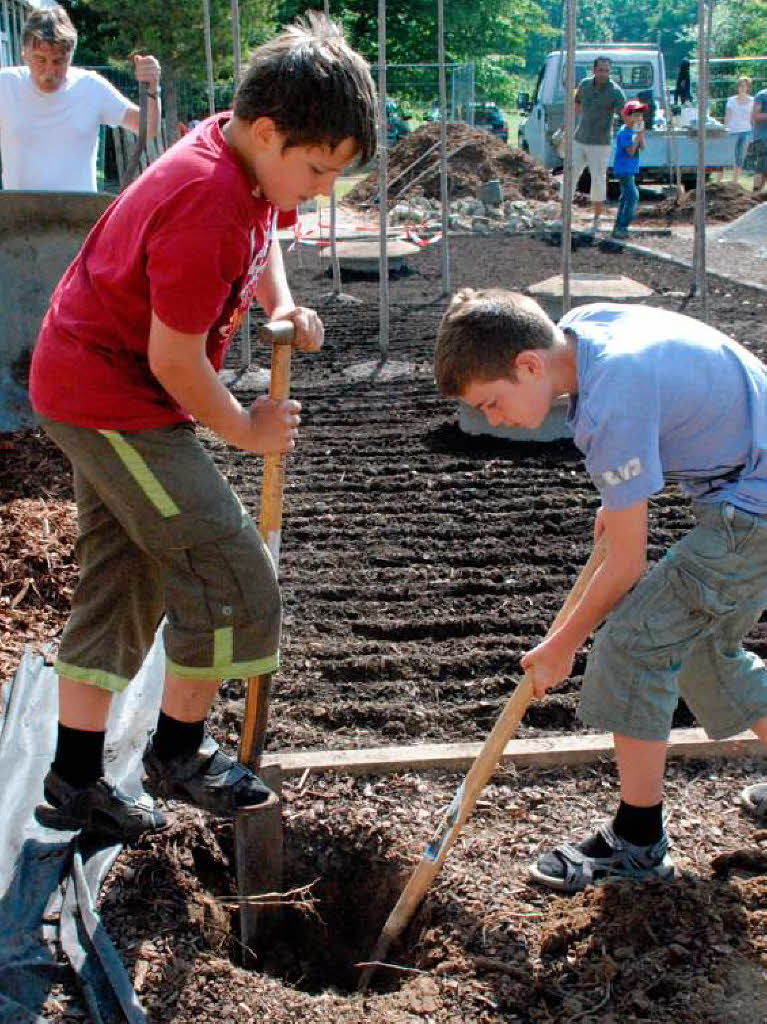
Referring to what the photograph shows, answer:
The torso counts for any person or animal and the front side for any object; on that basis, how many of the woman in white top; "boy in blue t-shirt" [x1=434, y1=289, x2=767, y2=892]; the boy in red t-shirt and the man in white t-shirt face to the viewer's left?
1

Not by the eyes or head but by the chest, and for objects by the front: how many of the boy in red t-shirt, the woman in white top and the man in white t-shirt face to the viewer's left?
0

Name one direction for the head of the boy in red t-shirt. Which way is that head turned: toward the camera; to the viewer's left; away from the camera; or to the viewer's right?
to the viewer's right

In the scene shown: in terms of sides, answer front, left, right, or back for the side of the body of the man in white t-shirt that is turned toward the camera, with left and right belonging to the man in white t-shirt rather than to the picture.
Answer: front

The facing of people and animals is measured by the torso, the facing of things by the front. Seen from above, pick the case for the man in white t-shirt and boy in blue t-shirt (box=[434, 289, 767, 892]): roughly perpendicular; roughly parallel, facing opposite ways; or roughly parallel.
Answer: roughly perpendicular

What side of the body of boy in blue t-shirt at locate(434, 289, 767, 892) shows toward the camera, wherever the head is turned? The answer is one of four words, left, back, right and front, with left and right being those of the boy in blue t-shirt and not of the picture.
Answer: left

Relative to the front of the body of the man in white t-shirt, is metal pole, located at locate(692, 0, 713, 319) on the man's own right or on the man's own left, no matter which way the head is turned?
on the man's own left

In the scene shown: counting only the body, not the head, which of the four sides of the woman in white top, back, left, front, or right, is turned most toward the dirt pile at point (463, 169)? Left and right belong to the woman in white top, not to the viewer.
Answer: right

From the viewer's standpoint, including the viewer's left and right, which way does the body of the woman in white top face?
facing the viewer

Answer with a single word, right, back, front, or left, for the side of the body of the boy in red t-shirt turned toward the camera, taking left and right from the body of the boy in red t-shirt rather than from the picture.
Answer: right

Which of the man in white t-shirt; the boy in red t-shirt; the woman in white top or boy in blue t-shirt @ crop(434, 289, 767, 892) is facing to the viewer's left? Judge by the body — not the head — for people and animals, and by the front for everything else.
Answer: the boy in blue t-shirt

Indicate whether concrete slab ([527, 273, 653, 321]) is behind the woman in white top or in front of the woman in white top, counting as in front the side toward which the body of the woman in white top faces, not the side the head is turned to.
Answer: in front

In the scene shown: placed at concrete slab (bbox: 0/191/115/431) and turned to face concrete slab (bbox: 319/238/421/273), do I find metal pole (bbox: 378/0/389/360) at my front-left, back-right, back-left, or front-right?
front-right
